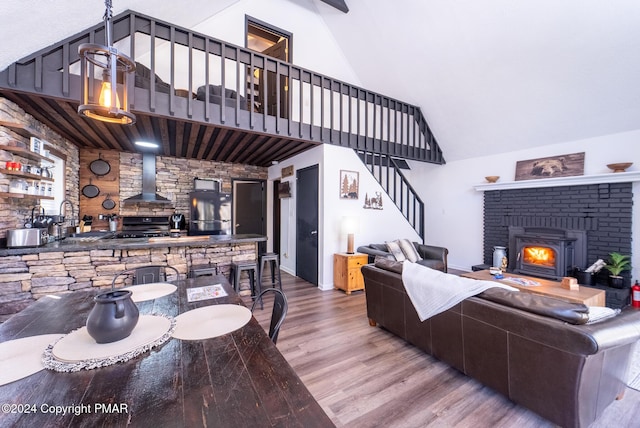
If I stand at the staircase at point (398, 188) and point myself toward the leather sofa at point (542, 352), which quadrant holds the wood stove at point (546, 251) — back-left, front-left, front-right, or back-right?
front-left

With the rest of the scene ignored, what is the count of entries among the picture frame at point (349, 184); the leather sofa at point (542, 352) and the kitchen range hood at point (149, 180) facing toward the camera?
2

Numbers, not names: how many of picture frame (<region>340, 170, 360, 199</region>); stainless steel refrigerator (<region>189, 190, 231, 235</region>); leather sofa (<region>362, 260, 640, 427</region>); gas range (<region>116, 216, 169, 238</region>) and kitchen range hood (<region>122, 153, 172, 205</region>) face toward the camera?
4

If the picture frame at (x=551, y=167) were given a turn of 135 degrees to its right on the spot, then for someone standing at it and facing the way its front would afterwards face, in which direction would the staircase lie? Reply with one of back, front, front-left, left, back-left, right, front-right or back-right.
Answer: left

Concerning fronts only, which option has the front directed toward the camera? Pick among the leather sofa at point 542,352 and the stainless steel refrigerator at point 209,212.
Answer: the stainless steel refrigerator

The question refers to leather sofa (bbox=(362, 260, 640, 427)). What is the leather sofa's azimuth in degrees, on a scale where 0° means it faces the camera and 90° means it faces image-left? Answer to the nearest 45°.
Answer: approximately 225°

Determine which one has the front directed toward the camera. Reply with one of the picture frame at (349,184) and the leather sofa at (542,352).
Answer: the picture frame

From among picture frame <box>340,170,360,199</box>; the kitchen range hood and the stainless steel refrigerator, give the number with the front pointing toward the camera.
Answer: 3

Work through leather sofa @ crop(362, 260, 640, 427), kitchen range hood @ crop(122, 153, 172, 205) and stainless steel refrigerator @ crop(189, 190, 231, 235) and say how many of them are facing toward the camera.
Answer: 2

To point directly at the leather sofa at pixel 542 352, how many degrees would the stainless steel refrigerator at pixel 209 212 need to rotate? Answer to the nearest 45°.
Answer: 0° — it already faces it

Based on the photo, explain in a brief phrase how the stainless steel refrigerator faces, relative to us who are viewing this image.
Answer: facing the viewer

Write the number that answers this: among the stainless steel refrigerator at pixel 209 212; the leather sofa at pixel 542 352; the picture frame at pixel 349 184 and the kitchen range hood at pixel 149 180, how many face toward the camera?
3

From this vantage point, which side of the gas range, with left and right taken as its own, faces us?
front

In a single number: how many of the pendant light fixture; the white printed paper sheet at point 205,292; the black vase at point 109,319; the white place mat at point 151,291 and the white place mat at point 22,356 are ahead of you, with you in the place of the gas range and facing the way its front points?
5

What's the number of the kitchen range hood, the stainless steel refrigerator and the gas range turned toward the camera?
3

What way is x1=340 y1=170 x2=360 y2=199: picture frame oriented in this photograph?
toward the camera

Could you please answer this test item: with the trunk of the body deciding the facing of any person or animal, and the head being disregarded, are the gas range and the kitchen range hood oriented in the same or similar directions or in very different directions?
same or similar directions
